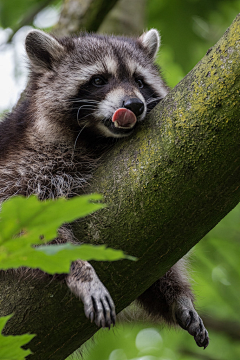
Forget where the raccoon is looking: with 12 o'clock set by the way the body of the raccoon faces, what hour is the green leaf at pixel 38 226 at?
The green leaf is roughly at 1 o'clock from the raccoon.

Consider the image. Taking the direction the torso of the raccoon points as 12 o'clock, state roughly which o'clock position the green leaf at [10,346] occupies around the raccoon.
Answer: The green leaf is roughly at 1 o'clock from the raccoon.

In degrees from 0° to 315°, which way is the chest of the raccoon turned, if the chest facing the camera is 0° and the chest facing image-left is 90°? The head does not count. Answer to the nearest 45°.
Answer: approximately 315°
